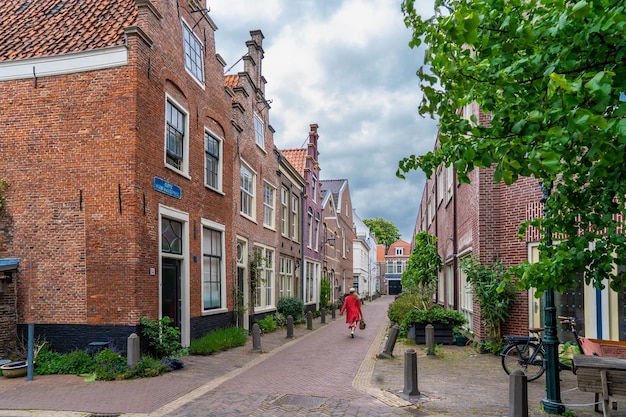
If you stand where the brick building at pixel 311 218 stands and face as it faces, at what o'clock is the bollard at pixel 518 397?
The bollard is roughly at 3 o'clock from the brick building.

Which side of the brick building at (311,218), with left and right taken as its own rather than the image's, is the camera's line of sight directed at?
right

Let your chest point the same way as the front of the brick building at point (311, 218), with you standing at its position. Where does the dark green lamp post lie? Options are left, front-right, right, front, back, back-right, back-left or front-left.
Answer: right

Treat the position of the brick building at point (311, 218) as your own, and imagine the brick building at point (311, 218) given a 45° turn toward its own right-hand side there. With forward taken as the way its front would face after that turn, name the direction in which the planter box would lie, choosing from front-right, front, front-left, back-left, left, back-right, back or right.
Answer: front-right

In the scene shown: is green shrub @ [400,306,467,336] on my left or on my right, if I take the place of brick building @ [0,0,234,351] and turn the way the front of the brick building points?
on my left

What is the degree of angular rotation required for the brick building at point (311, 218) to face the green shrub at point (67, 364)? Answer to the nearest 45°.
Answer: approximately 90° to its right

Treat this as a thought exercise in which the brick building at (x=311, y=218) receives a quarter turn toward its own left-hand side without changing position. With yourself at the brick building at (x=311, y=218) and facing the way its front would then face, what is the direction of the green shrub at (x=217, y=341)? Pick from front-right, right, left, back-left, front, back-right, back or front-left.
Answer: back

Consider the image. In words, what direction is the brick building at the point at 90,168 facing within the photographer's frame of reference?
facing the viewer and to the right of the viewer
